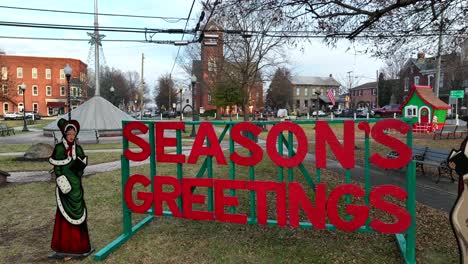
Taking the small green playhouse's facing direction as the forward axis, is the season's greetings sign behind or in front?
in front

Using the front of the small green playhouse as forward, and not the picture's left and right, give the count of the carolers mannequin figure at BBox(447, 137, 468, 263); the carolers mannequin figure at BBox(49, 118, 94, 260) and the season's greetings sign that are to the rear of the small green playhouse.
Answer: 0

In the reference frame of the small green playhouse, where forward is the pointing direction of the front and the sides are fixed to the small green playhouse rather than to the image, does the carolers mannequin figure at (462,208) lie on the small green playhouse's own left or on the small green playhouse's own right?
on the small green playhouse's own left

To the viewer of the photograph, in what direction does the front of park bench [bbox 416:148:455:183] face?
facing the viewer and to the left of the viewer

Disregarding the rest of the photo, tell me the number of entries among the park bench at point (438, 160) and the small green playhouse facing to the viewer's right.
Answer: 0

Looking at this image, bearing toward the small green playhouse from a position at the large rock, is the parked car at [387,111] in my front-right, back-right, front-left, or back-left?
front-left

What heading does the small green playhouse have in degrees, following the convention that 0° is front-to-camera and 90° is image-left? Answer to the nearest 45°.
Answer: approximately 45°

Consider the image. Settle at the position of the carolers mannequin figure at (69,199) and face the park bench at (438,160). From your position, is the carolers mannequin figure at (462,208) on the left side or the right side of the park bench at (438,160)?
right

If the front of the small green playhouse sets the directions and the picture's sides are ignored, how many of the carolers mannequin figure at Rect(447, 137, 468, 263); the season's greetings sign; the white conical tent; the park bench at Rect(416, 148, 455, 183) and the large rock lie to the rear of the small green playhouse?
0

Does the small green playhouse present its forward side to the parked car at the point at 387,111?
no

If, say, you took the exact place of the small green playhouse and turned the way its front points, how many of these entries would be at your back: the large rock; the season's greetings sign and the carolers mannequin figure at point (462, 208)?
0

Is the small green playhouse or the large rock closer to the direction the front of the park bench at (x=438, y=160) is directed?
the large rock

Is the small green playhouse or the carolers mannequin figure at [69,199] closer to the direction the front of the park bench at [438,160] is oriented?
the carolers mannequin figure

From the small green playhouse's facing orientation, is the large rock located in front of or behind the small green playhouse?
in front
